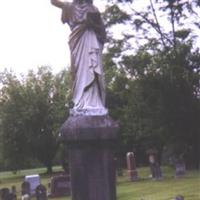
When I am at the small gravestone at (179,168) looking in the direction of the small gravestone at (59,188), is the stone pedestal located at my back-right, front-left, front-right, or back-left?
front-left

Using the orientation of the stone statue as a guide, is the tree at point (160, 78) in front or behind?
behind

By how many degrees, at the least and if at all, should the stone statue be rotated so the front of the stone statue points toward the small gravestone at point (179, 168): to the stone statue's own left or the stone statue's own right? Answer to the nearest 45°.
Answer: approximately 180°

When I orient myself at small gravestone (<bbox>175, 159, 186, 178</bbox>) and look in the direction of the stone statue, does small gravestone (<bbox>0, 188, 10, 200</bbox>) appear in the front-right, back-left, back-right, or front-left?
front-right

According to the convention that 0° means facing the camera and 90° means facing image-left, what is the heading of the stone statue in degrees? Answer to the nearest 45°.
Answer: approximately 0°
